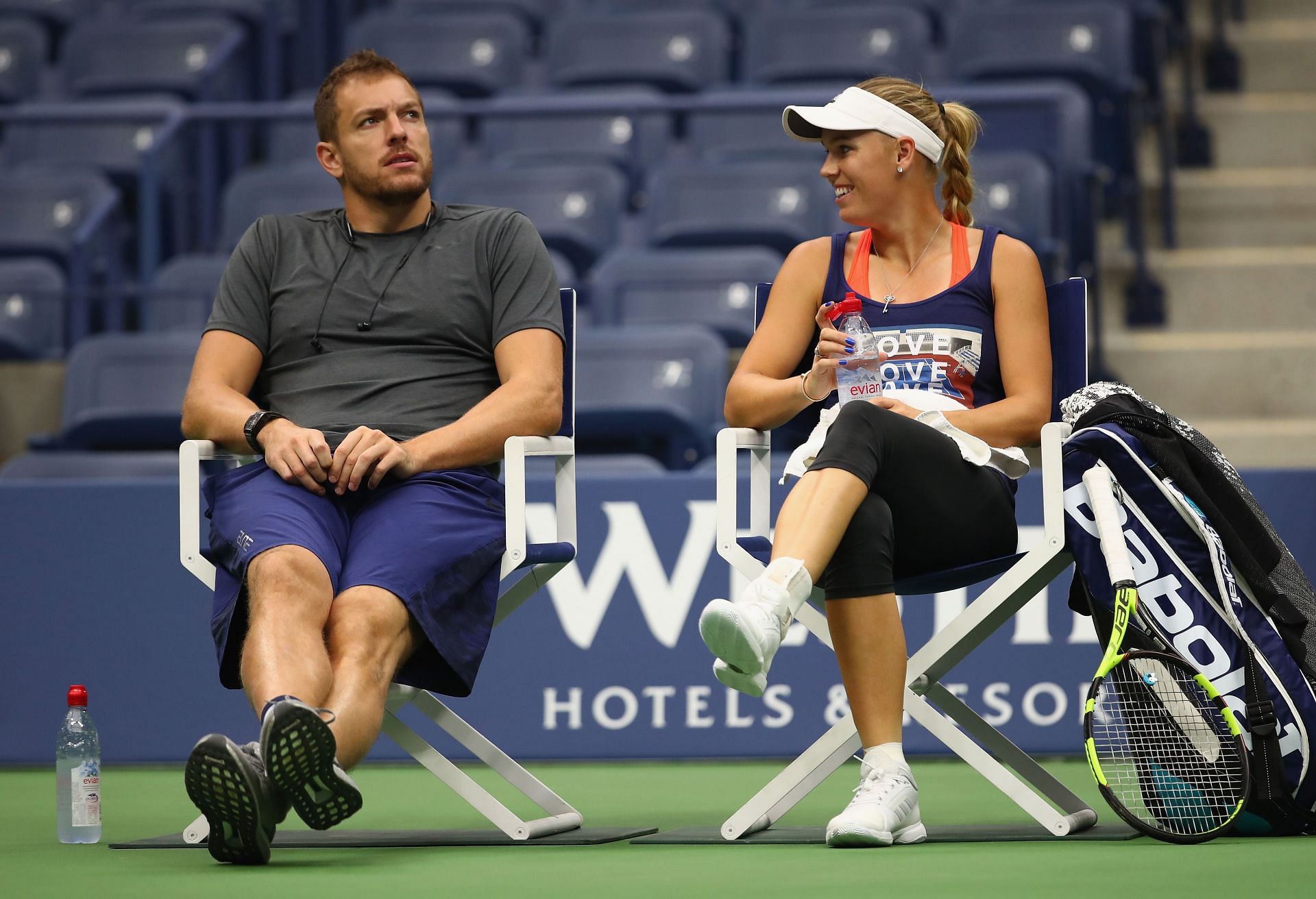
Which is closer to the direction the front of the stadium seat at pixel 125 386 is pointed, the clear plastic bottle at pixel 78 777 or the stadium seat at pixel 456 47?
the clear plastic bottle

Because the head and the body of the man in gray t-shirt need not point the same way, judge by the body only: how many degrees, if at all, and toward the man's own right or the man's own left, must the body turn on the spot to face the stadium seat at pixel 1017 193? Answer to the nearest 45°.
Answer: approximately 135° to the man's own left

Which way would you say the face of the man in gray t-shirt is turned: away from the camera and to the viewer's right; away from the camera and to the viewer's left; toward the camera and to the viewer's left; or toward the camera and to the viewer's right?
toward the camera and to the viewer's right

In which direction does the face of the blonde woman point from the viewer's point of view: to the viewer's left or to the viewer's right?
to the viewer's left

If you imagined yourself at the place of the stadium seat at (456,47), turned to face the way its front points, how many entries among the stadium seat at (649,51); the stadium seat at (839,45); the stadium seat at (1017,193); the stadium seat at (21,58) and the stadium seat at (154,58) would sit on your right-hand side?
2

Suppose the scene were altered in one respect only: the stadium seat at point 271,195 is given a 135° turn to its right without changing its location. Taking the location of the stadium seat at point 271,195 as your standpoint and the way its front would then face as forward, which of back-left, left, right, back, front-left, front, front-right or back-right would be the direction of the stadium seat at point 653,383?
back

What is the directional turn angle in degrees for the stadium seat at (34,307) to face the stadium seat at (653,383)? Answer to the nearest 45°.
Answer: approximately 45° to its left

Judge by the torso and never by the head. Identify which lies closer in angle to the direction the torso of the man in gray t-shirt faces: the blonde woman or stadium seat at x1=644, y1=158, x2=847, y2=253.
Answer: the blonde woman

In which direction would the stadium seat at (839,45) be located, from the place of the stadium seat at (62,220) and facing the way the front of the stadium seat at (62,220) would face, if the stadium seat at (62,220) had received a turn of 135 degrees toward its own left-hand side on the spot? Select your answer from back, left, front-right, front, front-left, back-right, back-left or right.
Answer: front-right

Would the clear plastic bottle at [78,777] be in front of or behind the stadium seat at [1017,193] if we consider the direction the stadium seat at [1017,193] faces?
in front

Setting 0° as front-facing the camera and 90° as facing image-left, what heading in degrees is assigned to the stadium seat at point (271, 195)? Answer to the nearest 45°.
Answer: approximately 0°

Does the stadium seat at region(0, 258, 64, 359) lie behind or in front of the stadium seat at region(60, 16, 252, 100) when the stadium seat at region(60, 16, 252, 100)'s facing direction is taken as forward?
in front

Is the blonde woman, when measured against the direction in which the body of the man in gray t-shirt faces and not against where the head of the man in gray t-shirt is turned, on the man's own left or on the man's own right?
on the man's own left

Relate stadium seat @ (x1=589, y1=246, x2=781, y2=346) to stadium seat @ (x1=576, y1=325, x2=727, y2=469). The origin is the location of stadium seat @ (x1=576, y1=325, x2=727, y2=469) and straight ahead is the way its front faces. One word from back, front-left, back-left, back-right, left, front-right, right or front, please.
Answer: back

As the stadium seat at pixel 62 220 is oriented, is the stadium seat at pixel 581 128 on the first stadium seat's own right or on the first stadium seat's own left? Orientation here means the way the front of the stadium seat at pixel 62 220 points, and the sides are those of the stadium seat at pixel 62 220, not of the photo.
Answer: on the first stadium seat's own left

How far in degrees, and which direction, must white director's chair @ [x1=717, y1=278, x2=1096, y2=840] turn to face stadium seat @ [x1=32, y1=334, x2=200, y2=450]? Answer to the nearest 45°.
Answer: approximately 135° to its right
